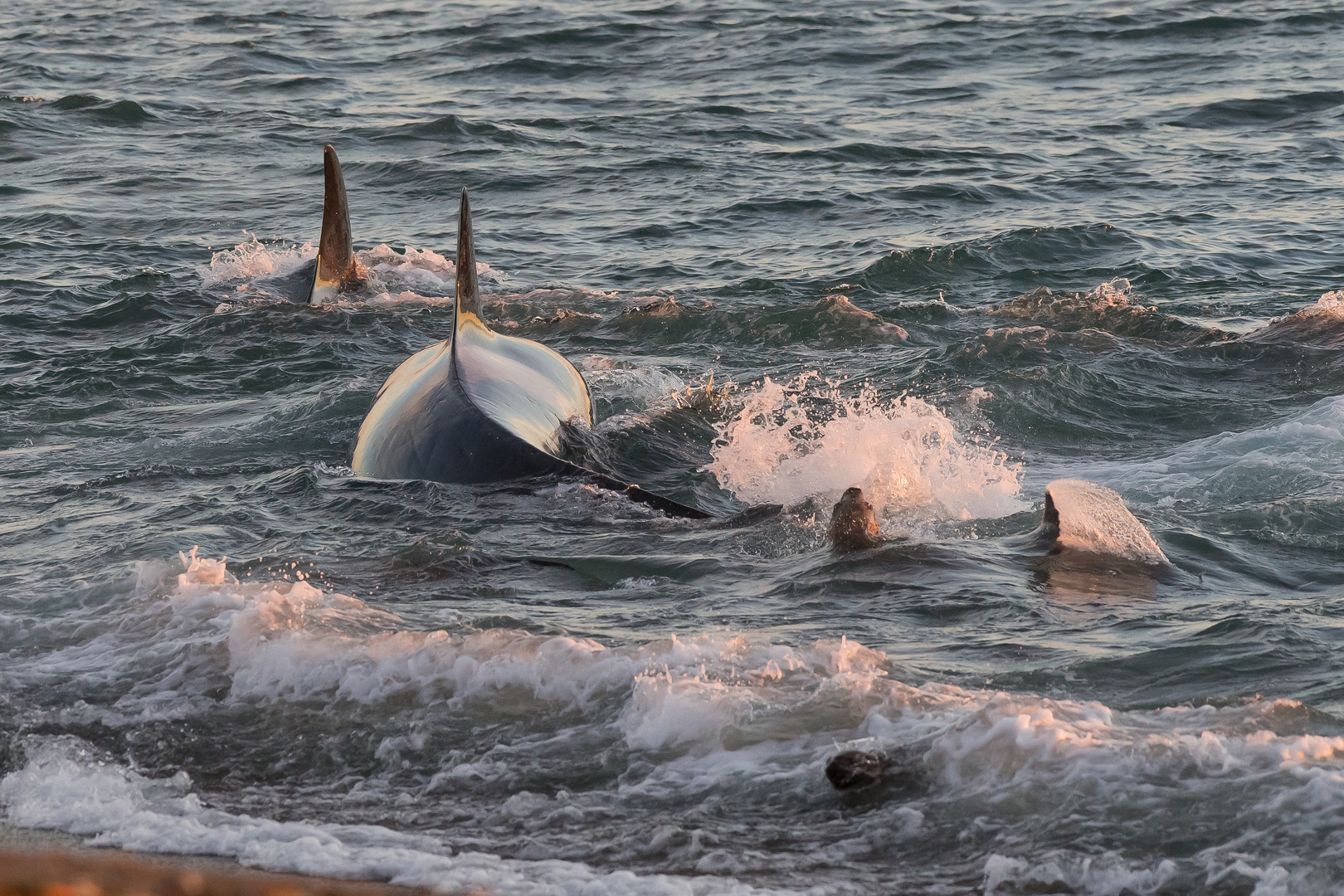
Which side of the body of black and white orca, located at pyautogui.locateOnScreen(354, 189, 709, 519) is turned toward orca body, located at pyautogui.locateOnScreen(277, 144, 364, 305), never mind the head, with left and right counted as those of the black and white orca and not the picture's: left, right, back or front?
front

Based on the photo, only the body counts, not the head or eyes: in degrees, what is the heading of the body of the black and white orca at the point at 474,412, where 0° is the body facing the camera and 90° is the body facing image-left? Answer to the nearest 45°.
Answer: approximately 180°
